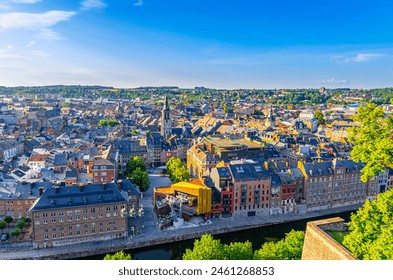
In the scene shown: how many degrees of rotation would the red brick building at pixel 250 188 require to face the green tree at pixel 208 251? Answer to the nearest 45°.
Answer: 0° — it already faces it

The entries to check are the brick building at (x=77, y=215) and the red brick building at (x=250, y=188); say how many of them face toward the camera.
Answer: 2

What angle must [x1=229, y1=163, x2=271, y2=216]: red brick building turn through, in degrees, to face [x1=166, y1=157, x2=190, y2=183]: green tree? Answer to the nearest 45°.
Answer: approximately 135° to its right

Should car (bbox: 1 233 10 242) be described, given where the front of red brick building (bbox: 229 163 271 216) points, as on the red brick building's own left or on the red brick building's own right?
on the red brick building's own right

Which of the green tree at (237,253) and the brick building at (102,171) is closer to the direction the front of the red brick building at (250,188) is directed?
the green tree

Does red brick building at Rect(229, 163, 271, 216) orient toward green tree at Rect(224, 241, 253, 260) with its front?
yes

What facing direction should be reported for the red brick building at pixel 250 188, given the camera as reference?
facing the viewer

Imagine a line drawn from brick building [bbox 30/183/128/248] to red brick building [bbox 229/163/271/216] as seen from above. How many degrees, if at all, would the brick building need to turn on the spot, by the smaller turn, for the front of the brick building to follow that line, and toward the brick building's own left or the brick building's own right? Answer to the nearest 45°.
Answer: approximately 90° to the brick building's own left

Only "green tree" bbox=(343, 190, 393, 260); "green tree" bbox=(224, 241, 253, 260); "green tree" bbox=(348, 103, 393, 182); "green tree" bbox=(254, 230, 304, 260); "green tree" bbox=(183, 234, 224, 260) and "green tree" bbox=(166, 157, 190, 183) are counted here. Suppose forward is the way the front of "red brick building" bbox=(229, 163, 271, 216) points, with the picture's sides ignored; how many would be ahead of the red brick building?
5

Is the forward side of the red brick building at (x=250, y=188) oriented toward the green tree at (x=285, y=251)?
yes

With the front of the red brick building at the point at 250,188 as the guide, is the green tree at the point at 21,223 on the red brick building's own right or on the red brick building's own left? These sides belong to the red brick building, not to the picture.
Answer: on the red brick building's own right
